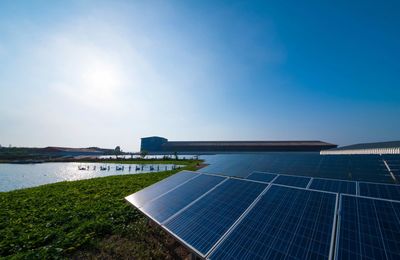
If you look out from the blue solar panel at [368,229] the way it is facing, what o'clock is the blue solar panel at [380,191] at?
the blue solar panel at [380,191] is roughly at 6 o'clock from the blue solar panel at [368,229].

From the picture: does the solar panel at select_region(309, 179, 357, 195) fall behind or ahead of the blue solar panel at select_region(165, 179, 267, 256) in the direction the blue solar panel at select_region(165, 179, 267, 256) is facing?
behind

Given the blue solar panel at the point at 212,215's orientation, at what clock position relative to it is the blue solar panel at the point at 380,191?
the blue solar panel at the point at 380,191 is roughly at 7 o'clock from the blue solar panel at the point at 212,215.

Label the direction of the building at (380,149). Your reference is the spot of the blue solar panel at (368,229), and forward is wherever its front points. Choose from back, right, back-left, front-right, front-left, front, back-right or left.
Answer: back

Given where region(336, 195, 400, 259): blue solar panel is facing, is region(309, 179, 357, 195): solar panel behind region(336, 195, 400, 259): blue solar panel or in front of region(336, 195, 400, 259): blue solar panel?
behind
